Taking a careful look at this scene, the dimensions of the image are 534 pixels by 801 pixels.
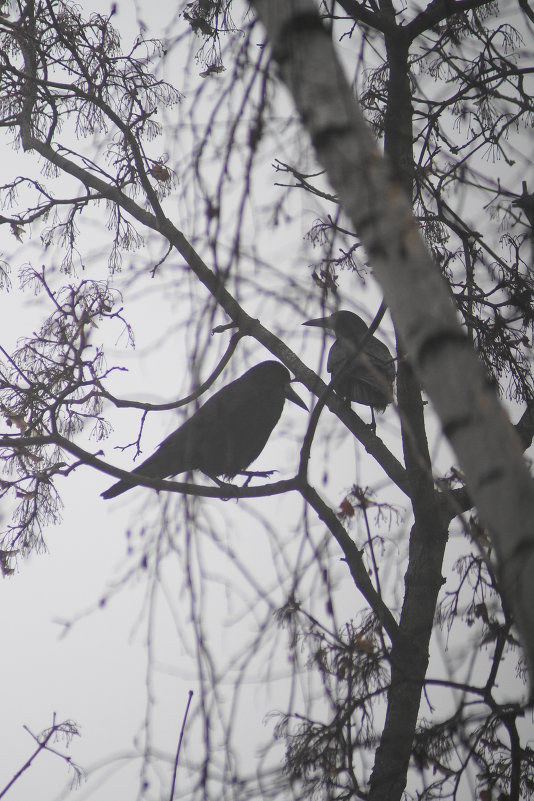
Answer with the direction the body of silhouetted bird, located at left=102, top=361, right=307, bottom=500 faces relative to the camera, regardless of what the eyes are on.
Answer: to the viewer's right
